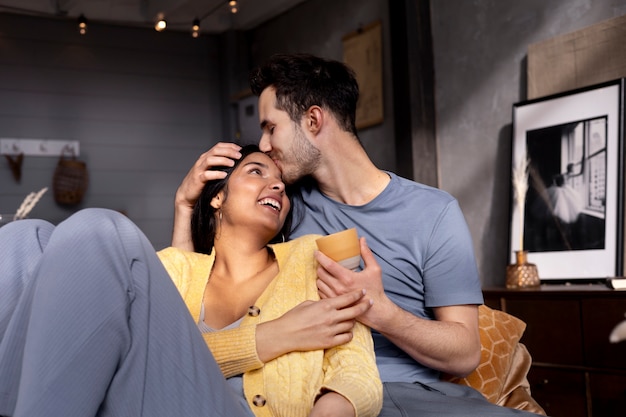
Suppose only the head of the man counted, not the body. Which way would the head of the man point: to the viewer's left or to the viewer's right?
to the viewer's left

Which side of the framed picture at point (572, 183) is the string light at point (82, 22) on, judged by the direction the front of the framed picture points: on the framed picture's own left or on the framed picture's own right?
on the framed picture's own right
